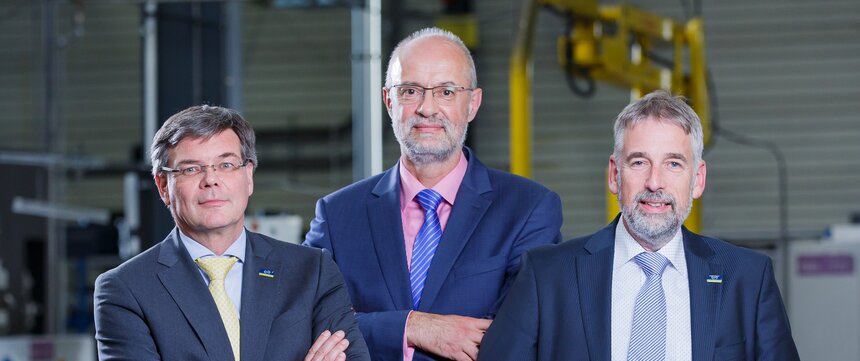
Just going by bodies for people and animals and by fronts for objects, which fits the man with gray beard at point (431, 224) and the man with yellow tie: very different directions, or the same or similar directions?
same or similar directions

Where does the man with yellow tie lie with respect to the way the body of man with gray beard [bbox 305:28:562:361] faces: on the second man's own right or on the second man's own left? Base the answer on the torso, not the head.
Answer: on the second man's own right

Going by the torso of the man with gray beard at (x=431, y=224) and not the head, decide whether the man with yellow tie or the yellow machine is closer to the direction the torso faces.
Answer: the man with yellow tie

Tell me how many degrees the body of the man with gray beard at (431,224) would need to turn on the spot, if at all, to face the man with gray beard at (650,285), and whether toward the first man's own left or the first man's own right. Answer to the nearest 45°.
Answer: approximately 45° to the first man's own left

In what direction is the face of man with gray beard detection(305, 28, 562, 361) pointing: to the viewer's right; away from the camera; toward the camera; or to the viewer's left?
toward the camera

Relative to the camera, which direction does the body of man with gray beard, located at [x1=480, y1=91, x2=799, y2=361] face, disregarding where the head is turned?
toward the camera

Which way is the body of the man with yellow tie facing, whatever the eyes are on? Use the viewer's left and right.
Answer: facing the viewer

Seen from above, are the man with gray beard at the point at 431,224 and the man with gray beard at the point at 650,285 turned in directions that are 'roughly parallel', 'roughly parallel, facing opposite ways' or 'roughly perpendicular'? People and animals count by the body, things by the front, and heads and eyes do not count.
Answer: roughly parallel

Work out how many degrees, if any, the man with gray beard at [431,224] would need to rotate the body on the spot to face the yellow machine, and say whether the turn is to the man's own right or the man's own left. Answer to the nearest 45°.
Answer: approximately 180°

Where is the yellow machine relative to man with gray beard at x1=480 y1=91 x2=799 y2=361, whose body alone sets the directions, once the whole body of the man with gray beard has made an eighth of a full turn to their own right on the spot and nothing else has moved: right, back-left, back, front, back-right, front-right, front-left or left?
back-right

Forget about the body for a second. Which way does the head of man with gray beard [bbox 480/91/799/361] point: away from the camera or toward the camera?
toward the camera

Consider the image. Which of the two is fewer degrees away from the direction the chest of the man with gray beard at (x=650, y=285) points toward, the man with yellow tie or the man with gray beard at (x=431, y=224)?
the man with yellow tie

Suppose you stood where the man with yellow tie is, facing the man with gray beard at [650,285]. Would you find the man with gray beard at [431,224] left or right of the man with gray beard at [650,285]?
left
